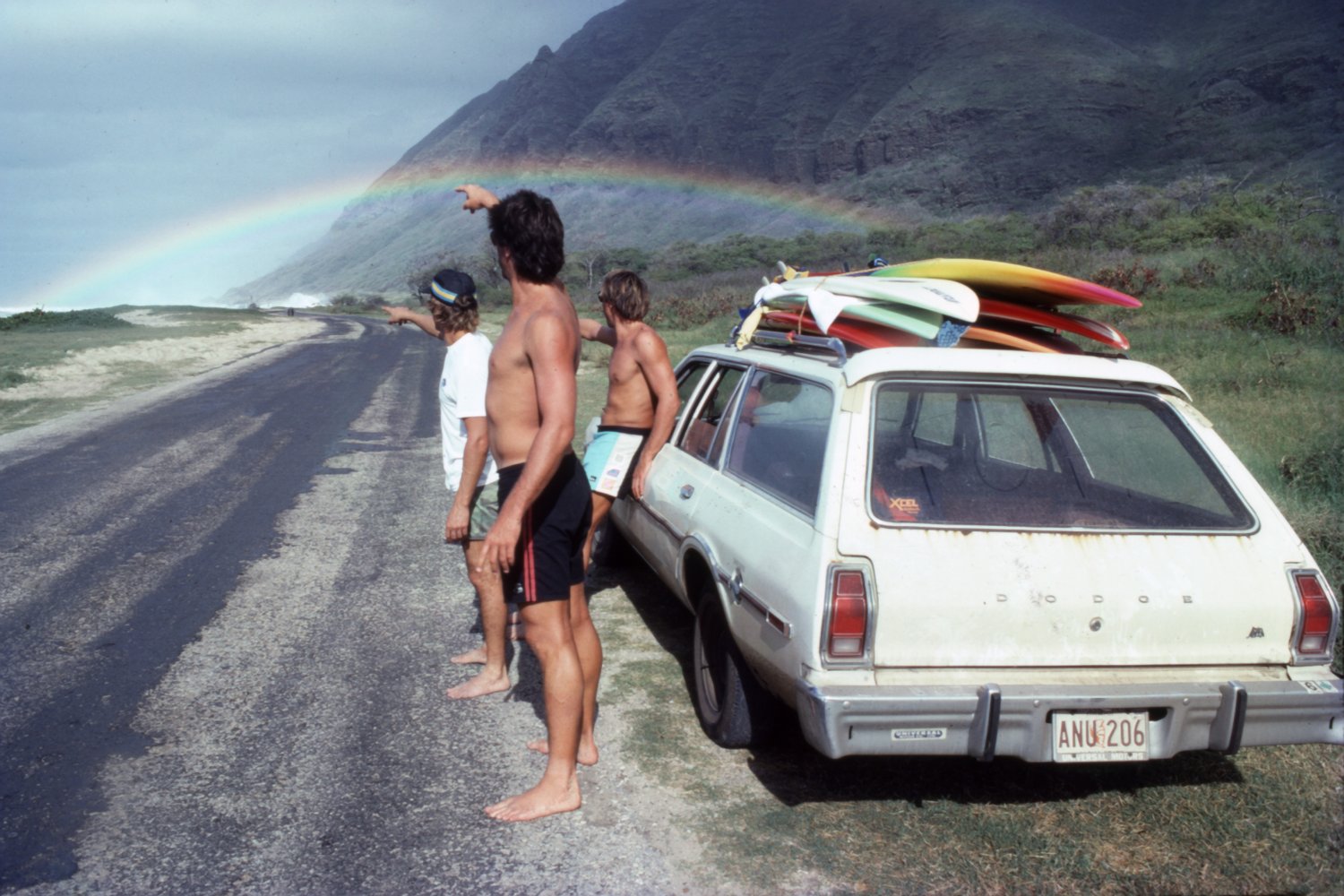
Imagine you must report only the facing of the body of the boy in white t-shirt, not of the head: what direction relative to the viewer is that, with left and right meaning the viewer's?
facing to the left of the viewer

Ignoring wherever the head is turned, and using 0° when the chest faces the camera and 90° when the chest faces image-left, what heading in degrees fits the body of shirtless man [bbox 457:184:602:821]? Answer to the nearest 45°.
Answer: approximately 90°

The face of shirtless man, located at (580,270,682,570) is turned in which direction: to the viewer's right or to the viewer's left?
to the viewer's left

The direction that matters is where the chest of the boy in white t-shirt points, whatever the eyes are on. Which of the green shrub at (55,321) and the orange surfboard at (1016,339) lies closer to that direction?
the green shrub

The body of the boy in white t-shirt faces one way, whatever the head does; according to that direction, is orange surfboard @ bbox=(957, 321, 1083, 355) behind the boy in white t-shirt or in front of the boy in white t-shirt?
behind

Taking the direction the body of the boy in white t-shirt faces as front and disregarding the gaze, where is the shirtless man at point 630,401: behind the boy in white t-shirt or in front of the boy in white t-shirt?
behind

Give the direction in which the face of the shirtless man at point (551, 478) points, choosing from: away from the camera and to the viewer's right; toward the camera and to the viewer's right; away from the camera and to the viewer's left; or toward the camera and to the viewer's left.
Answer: away from the camera and to the viewer's left
